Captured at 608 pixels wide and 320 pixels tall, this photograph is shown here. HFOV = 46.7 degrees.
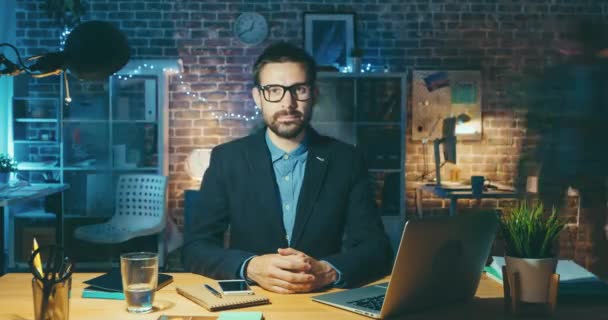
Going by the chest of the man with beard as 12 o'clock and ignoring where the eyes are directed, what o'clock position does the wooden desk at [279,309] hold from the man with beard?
The wooden desk is roughly at 12 o'clock from the man with beard.

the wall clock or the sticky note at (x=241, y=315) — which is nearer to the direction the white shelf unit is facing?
the sticky note

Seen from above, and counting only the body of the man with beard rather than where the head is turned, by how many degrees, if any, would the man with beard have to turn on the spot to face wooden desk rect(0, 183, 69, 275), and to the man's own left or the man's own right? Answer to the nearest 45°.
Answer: approximately 135° to the man's own right
